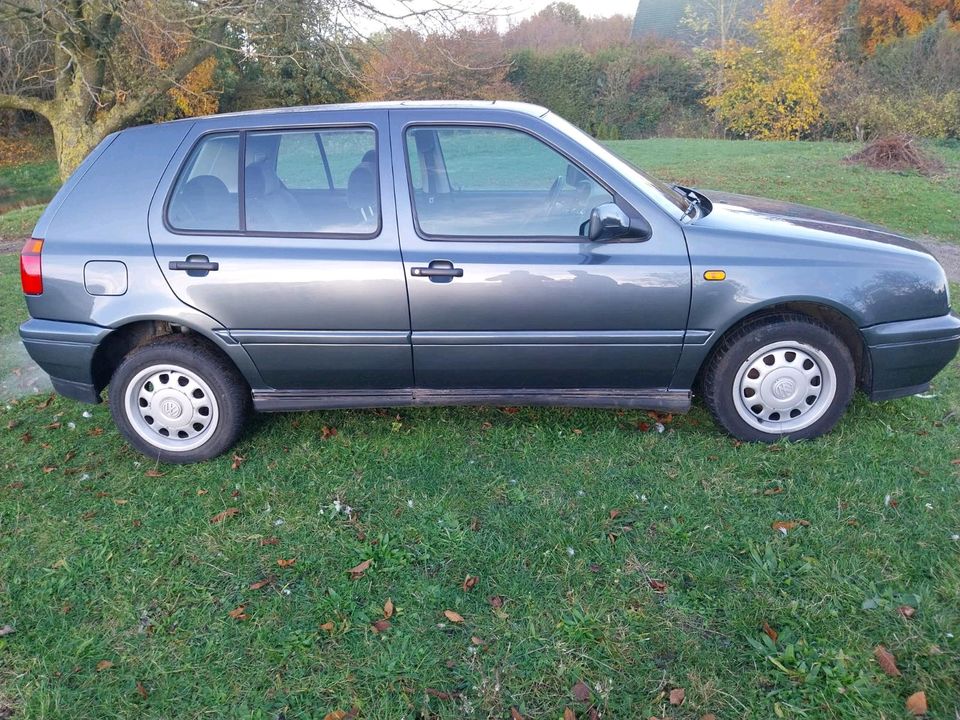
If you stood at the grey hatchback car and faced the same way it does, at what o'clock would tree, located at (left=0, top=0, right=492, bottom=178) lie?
The tree is roughly at 8 o'clock from the grey hatchback car.

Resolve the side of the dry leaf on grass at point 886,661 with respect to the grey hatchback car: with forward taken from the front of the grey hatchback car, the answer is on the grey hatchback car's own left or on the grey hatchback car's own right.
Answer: on the grey hatchback car's own right

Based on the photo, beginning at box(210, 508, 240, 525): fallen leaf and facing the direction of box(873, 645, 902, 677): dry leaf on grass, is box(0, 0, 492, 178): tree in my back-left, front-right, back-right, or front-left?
back-left

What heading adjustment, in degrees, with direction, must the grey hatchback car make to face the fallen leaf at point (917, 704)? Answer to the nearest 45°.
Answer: approximately 45° to its right

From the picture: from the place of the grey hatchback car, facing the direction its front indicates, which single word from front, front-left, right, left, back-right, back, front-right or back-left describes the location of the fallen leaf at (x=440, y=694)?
right

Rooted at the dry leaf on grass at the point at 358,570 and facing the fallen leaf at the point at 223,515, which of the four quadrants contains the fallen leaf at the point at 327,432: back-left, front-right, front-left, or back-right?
front-right

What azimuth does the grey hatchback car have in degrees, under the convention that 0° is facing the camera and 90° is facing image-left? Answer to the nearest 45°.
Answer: approximately 270°

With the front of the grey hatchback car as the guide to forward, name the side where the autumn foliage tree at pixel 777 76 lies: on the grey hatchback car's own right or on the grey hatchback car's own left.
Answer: on the grey hatchback car's own left

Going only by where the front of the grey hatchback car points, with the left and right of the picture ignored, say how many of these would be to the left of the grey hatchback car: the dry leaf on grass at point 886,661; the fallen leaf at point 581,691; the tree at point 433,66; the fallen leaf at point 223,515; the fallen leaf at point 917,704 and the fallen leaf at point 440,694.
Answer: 1

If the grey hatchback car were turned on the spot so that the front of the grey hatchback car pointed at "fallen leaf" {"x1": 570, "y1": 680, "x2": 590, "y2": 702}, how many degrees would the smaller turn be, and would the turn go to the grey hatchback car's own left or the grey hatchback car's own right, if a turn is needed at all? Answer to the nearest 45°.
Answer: approximately 90° to the grey hatchback car's own right

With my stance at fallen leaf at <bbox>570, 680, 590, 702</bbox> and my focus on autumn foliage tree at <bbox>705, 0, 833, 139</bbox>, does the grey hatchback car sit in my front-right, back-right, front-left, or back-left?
front-left

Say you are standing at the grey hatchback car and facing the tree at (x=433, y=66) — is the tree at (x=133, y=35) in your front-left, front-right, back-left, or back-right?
front-left

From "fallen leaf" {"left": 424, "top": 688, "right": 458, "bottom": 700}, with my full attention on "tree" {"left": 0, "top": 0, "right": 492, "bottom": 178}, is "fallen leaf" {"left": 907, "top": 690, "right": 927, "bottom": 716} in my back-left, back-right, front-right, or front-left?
back-right

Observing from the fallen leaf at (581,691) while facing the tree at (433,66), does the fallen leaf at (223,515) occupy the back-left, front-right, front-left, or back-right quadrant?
front-left

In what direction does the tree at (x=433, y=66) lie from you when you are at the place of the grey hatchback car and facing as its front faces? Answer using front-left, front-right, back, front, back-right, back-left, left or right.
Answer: left
